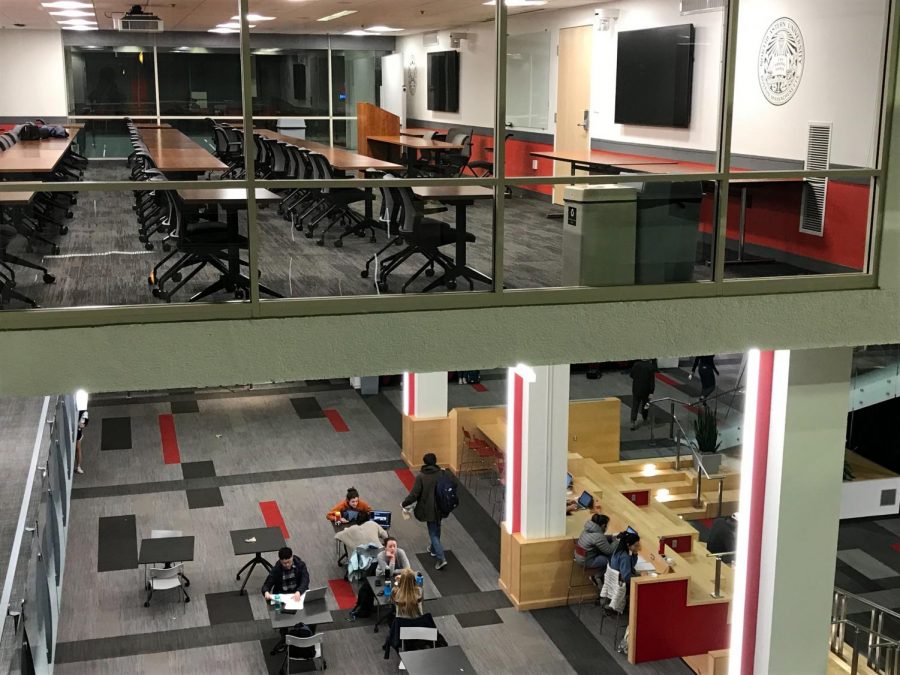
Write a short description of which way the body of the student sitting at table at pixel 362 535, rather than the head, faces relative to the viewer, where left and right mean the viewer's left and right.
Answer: facing away from the viewer

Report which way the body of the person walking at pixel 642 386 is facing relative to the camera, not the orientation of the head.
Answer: away from the camera

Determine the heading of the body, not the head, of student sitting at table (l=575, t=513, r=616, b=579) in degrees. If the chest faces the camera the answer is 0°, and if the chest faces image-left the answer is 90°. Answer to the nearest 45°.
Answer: approximately 225°

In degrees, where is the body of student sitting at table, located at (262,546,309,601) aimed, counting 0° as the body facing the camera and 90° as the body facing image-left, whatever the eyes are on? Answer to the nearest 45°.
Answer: approximately 0°

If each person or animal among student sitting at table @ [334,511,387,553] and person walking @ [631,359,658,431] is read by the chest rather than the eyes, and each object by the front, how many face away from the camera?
2

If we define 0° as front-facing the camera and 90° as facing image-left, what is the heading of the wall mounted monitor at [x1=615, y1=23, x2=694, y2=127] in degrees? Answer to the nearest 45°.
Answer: approximately 45°

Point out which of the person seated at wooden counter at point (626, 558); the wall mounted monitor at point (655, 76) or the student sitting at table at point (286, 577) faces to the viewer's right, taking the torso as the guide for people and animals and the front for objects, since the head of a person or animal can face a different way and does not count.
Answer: the person seated at wooden counter
